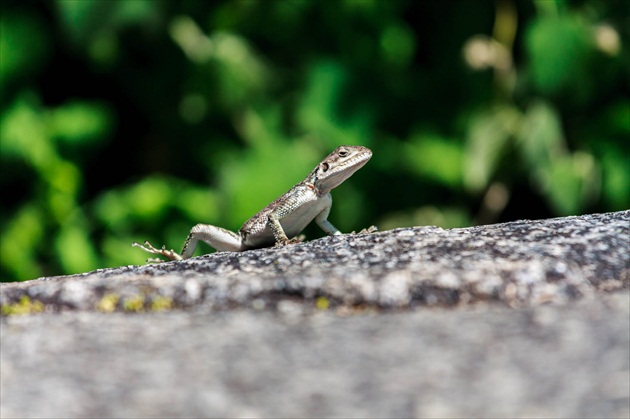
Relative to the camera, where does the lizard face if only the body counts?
to the viewer's right
